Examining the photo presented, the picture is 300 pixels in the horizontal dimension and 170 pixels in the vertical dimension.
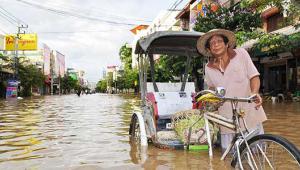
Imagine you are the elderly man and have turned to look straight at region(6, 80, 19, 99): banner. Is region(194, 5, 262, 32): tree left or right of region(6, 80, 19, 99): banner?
right

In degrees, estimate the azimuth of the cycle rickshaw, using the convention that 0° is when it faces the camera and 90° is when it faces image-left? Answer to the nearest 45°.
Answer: approximately 315°

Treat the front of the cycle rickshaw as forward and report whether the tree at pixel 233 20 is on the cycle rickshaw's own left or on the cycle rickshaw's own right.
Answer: on the cycle rickshaw's own left

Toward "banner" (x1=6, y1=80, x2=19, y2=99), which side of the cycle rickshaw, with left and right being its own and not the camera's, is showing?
back
